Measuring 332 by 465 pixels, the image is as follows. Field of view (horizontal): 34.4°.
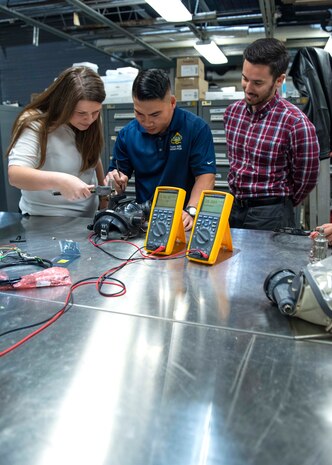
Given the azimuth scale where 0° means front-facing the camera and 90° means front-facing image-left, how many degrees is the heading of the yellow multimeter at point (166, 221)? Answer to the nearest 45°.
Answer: approximately 45°

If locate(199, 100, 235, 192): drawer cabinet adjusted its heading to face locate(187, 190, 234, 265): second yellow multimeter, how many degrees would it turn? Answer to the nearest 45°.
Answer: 0° — it already faces it

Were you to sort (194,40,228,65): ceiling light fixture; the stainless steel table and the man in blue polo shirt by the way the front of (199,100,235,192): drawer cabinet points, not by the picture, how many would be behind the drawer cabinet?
1

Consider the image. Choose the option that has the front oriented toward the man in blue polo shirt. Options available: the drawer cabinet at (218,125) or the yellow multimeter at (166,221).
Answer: the drawer cabinet

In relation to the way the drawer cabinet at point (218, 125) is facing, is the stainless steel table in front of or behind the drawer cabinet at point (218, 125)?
in front

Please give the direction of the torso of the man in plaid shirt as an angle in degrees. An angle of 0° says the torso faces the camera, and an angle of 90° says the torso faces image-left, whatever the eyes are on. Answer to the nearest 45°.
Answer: approximately 45°

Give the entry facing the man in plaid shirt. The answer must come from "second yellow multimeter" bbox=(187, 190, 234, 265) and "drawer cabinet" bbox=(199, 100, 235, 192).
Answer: the drawer cabinet

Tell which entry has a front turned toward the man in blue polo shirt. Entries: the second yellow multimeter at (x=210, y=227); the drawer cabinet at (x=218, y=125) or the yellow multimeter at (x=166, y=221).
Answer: the drawer cabinet
